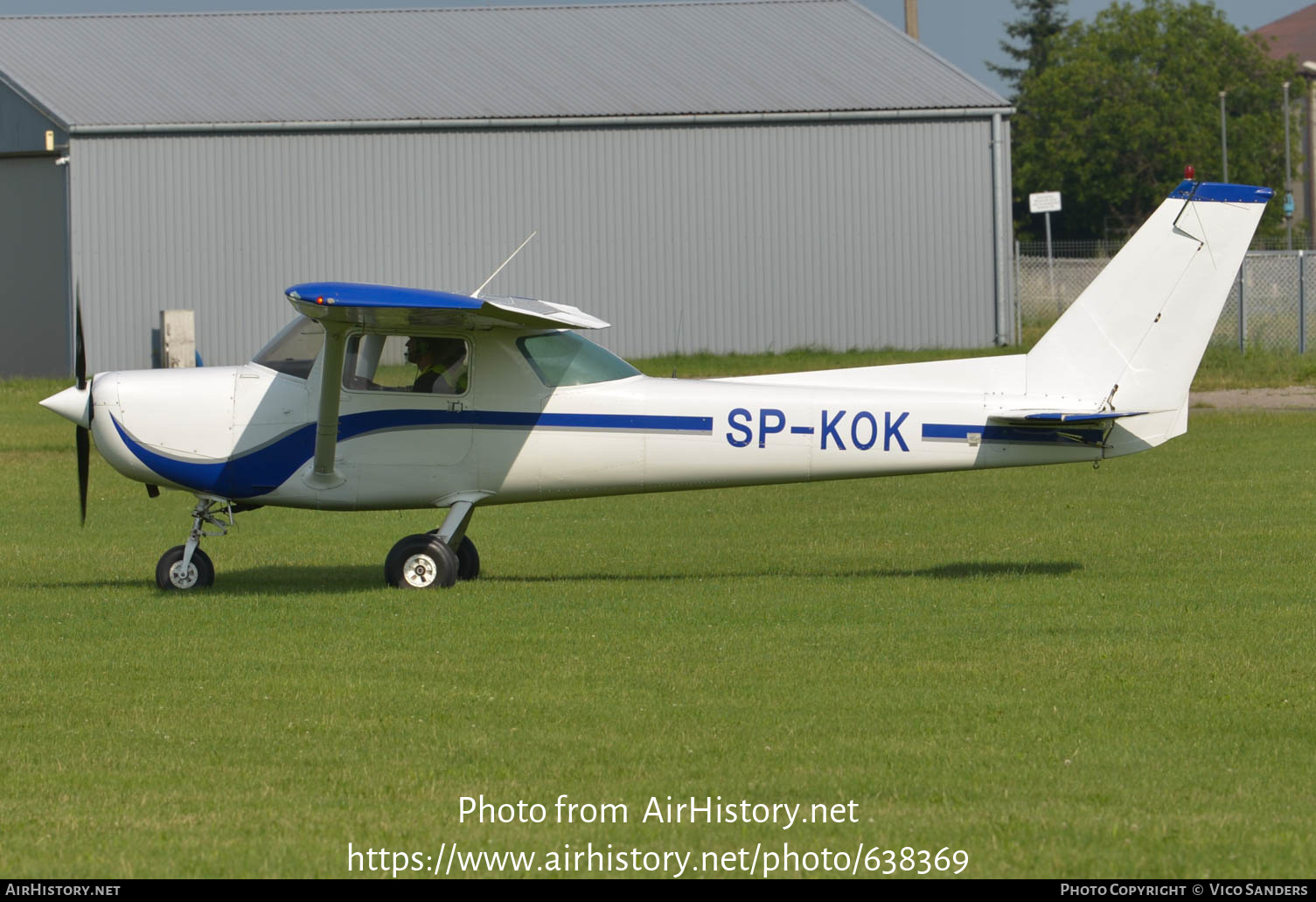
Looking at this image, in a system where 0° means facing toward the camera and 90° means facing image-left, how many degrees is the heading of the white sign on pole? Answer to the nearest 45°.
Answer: approximately 0°

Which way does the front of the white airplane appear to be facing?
to the viewer's left

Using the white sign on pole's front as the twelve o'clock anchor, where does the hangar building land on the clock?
The hangar building is roughly at 3 o'clock from the white sign on pole.

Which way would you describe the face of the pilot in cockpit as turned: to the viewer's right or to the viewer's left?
to the viewer's left

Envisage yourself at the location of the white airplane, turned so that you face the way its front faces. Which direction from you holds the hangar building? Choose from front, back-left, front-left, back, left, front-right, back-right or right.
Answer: right
